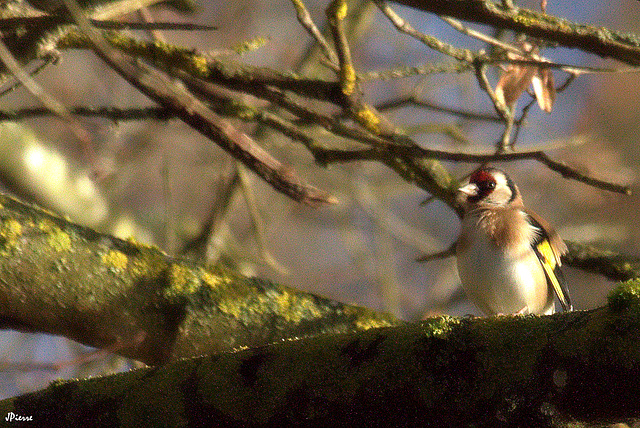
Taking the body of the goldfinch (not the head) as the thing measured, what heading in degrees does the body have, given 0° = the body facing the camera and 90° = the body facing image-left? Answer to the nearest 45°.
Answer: approximately 45°

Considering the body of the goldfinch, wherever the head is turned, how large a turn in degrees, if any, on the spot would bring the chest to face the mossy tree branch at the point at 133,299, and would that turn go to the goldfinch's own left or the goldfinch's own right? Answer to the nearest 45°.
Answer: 0° — it already faces it
